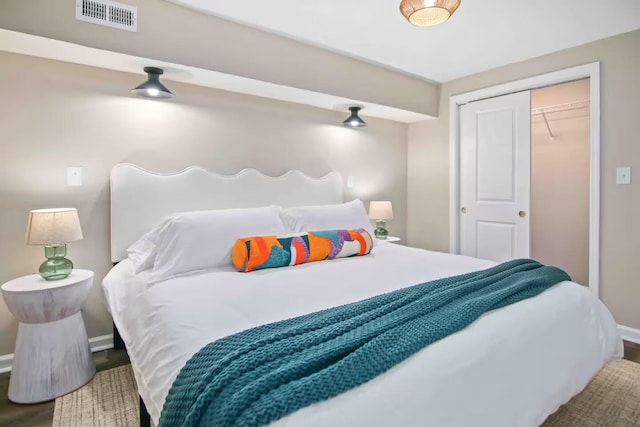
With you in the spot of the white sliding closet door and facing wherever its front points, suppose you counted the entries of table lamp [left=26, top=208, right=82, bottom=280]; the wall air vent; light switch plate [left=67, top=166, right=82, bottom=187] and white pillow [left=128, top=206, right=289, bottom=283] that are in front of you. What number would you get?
4

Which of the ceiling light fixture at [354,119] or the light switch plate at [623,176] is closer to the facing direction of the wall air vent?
the light switch plate

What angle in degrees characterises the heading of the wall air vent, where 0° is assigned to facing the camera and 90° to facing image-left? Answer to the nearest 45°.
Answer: approximately 315°

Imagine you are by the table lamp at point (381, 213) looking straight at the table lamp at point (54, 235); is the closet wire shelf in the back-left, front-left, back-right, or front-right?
back-left

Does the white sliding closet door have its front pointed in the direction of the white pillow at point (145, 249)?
yes

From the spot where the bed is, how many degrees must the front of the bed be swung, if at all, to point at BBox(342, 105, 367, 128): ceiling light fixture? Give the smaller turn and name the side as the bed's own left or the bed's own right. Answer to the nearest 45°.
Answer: approximately 135° to the bed's own left

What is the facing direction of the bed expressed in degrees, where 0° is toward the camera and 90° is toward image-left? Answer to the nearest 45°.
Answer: approximately 315°

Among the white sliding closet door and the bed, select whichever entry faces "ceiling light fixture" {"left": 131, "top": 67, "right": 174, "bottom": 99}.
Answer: the white sliding closet door

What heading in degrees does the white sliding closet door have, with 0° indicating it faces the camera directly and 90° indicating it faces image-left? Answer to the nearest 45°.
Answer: approximately 45°

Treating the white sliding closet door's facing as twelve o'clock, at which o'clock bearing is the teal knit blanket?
The teal knit blanket is roughly at 11 o'clock from the white sliding closet door.

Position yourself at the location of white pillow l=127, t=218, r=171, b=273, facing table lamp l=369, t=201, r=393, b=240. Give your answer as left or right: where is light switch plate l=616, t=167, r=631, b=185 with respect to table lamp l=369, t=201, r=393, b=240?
right
